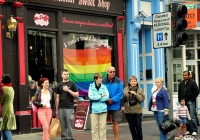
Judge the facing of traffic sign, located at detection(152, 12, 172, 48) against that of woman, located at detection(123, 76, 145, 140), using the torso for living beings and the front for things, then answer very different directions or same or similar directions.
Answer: same or similar directions

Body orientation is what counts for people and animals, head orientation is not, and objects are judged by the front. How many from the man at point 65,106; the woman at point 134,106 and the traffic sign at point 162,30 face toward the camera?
3

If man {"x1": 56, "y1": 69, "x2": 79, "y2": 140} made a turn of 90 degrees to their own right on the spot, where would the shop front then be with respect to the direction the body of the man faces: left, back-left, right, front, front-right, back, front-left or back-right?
right

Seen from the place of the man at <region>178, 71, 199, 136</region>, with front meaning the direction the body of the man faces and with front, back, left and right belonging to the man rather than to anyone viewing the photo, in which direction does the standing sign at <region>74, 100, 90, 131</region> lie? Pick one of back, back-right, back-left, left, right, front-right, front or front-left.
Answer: front-right

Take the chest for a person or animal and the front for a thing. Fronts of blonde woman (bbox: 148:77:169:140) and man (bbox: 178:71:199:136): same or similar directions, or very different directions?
same or similar directions

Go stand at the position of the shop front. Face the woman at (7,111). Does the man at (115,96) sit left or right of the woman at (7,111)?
left

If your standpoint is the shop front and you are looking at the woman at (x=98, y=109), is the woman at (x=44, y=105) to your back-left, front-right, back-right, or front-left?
front-right

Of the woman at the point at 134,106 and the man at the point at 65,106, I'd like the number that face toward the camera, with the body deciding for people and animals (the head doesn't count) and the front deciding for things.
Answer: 2

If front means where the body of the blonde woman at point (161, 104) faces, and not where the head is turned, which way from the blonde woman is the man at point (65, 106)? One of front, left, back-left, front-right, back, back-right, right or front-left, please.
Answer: front-right

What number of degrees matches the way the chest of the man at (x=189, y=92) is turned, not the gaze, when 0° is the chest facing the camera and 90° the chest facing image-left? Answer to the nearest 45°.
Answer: approximately 45°

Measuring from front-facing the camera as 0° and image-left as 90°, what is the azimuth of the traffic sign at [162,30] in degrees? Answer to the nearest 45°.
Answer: approximately 0°

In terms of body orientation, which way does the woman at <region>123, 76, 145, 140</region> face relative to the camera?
toward the camera

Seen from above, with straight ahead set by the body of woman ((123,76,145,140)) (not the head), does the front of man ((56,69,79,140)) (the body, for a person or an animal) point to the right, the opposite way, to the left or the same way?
the same way

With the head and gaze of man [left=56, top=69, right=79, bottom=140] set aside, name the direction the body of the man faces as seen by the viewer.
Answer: toward the camera
